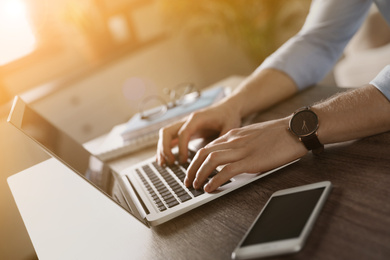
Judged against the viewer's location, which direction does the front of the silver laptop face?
facing away from the viewer and to the right of the viewer
